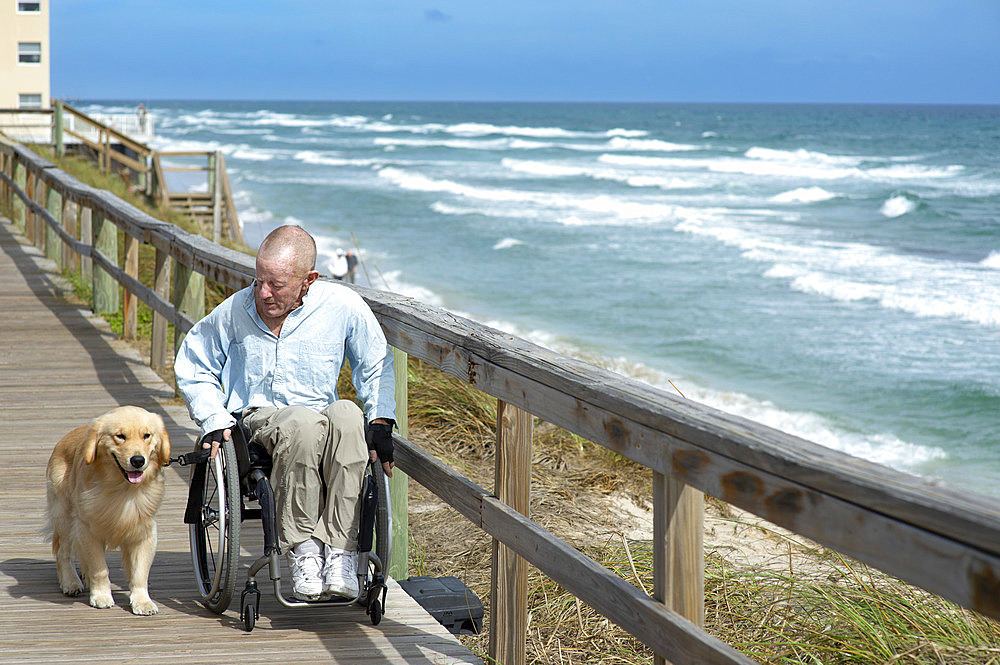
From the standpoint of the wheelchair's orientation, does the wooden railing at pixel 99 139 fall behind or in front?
behind

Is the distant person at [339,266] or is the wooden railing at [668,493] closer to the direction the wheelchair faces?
the wooden railing

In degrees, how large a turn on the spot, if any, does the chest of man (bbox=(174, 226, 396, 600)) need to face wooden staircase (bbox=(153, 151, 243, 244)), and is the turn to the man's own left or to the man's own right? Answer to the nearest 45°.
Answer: approximately 180°

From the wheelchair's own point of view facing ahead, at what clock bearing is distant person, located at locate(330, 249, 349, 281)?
The distant person is roughly at 6 o'clock from the wheelchair.

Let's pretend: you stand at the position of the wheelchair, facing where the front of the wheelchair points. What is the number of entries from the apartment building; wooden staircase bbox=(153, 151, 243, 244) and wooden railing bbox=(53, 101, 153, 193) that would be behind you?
3

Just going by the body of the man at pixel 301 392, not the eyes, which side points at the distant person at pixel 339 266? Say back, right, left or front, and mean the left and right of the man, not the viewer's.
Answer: back

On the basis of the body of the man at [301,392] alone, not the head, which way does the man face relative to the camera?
toward the camera

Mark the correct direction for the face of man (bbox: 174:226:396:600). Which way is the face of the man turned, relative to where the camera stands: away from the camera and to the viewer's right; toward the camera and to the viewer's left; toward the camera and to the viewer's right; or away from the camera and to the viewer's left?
toward the camera and to the viewer's left

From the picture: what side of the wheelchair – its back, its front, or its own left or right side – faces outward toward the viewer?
front

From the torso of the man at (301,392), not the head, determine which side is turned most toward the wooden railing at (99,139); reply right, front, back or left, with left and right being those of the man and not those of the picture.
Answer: back

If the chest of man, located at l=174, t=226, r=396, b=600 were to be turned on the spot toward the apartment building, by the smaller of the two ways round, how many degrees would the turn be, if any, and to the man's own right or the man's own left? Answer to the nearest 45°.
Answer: approximately 180°
